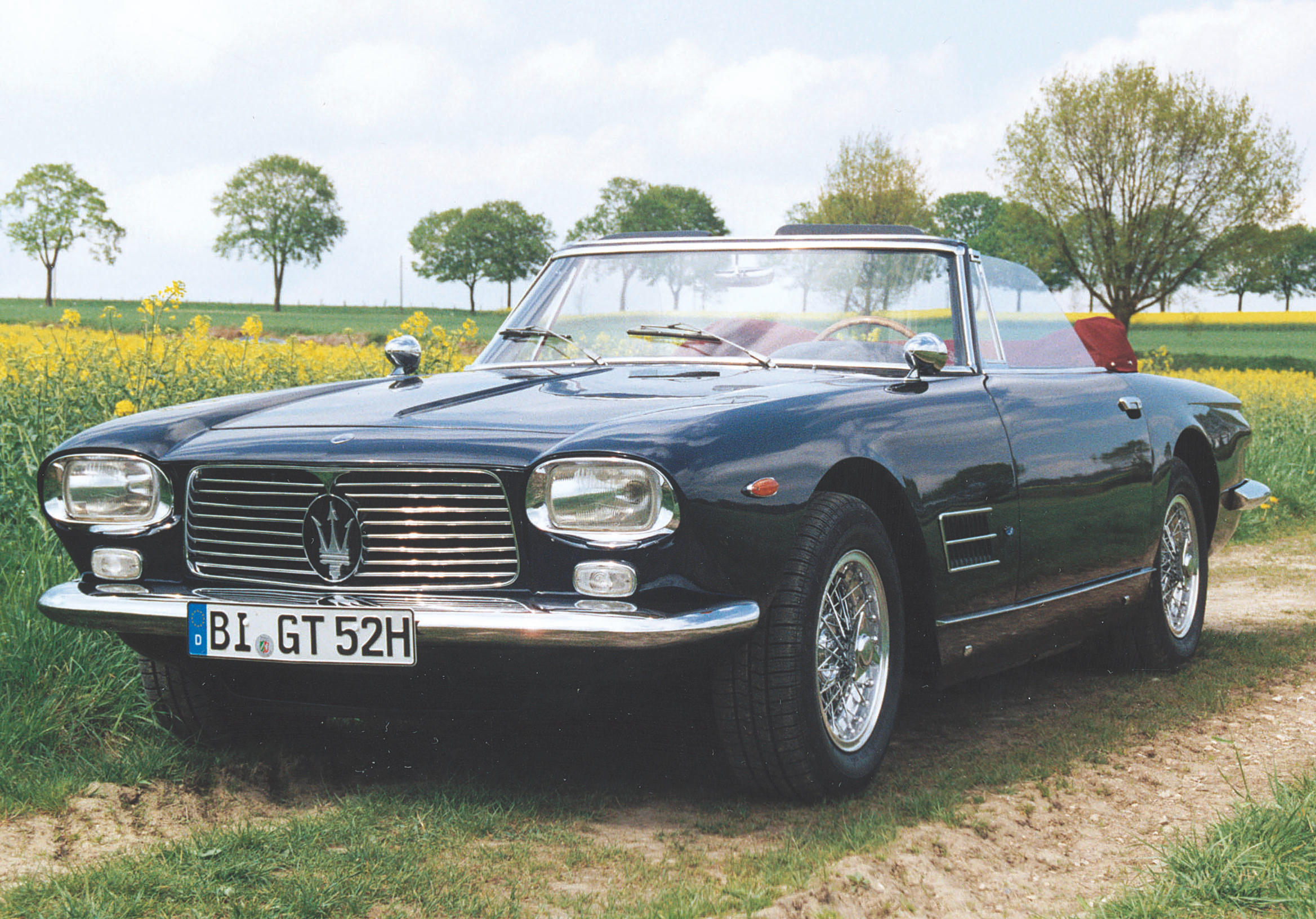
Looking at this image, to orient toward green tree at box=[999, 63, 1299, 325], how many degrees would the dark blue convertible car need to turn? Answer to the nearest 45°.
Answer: approximately 135° to its right

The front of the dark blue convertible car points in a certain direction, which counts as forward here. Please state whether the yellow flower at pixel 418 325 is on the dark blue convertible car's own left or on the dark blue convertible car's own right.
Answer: on the dark blue convertible car's own right

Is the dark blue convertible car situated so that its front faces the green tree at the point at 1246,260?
no

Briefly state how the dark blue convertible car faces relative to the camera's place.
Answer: facing the viewer and to the left of the viewer
